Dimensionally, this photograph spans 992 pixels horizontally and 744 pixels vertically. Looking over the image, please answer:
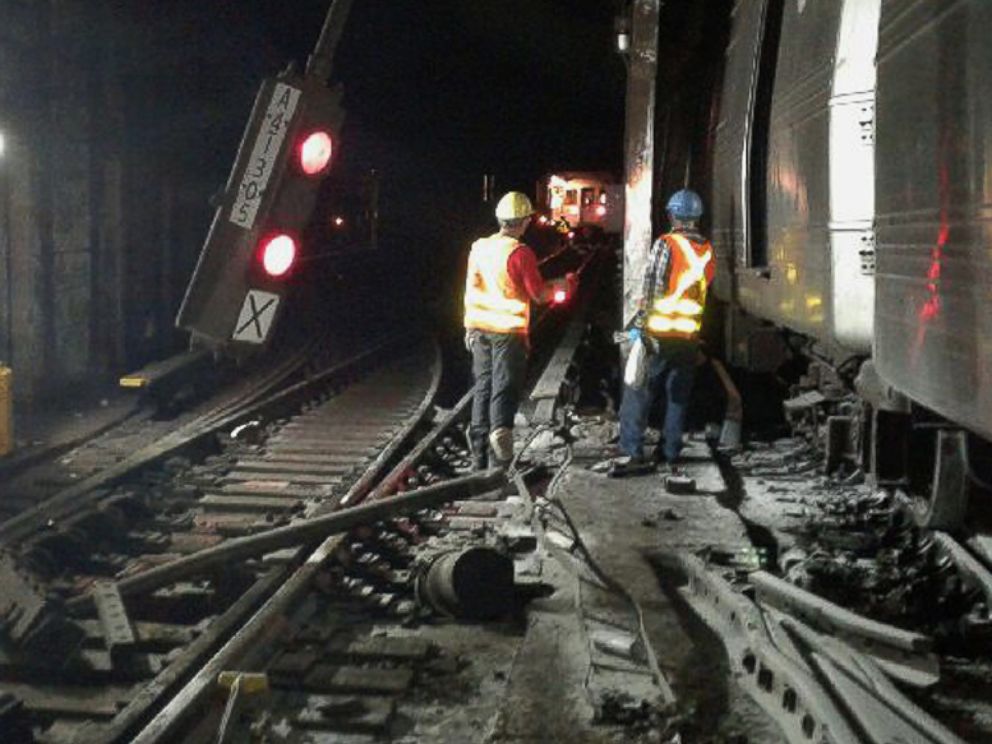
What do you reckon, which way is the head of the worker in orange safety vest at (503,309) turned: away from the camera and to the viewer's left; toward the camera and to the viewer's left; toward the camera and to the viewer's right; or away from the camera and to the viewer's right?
away from the camera and to the viewer's right

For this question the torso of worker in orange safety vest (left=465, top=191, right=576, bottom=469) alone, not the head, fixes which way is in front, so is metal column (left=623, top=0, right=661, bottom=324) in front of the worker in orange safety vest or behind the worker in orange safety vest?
in front

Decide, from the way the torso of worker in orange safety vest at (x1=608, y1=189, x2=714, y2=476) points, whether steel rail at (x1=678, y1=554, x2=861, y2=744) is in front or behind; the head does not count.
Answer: behind

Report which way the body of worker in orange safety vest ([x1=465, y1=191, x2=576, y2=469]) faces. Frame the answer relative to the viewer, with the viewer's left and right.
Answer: facing away from the viewer and to the right of the viewer

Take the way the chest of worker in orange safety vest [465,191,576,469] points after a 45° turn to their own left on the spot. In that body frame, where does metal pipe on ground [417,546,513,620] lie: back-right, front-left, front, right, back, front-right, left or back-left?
back

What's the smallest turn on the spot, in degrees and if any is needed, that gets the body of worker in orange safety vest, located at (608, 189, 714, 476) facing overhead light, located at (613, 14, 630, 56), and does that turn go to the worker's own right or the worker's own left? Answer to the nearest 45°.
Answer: approximately 45° to the worker's own right

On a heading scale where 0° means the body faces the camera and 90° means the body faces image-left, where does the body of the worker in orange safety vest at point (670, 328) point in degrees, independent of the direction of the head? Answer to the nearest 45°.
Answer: approximately 135°

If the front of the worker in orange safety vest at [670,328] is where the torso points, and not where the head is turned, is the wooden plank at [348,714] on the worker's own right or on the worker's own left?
on the worker's own left

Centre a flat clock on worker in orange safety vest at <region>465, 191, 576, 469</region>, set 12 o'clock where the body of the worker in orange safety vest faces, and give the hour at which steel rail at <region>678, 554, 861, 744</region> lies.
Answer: The steel rail is roughly at 4 o'clock from the worker in orange safety vest.

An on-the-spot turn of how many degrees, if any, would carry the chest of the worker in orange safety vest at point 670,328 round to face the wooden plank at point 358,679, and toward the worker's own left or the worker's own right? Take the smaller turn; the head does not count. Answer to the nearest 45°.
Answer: approximately 135° to the worker's own left
